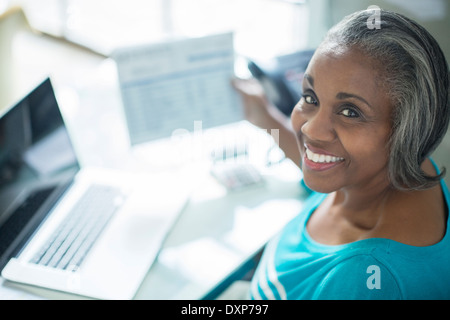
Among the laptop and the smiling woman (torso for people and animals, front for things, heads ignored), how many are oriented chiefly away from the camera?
0

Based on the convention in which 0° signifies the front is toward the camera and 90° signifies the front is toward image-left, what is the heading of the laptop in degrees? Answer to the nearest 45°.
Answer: approximately 315°

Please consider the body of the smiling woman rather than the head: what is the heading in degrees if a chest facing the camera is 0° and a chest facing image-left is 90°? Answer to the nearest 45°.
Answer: approximately 45°

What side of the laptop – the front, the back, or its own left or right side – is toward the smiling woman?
front

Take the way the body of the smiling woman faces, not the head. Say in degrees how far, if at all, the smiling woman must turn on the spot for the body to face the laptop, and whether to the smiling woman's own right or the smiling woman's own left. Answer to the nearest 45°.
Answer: approximately 45° to the smiling woman's own right
